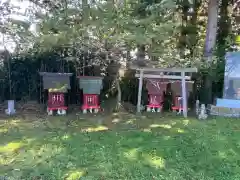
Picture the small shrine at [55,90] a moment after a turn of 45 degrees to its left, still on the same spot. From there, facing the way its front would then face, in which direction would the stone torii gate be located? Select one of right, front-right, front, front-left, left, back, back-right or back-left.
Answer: front-left

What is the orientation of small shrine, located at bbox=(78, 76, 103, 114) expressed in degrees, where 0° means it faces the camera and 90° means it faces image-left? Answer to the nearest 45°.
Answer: approximately 0°

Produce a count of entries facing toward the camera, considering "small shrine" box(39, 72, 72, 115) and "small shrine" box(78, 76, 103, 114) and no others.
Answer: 2

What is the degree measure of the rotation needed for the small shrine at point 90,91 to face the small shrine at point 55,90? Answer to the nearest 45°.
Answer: approximately 90° to its right

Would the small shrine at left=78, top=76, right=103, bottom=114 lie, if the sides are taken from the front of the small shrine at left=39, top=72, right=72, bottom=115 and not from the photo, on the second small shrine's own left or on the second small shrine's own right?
on the second small shrine's own left

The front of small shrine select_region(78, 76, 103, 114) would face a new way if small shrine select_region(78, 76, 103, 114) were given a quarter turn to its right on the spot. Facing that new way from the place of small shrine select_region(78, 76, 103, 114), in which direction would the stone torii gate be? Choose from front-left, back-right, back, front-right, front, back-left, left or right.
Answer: back

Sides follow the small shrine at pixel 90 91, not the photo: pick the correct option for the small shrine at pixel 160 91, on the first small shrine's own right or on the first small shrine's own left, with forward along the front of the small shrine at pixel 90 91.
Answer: on the first small shrine's own left

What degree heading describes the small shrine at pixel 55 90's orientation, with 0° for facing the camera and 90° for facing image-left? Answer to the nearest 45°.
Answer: approximately 0°
